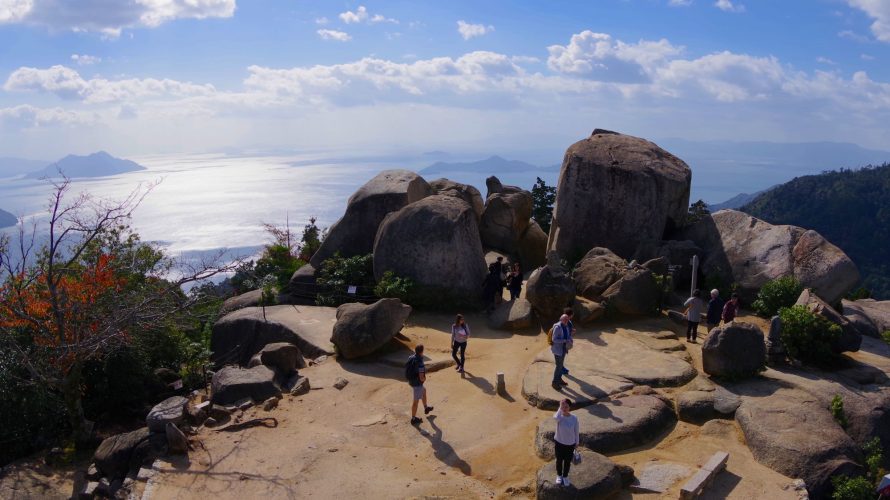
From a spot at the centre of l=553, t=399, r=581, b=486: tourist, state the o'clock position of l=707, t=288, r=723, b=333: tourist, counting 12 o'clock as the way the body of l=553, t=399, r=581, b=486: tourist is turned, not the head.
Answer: l=707, t=288, r=723, b=333: tourist is roughly at 7 o'clock from l=553, t=399, r=581, b=486: tourist.

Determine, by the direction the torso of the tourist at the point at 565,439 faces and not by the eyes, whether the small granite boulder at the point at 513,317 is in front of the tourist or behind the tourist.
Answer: behind

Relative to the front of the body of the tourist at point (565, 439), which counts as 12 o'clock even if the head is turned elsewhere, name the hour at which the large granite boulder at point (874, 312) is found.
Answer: The large granite boulder is roughly at 7 o'clock from the tourist.

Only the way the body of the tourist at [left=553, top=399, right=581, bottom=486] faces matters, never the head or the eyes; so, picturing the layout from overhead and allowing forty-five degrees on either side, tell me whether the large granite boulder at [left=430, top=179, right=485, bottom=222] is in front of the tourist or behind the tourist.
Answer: behind

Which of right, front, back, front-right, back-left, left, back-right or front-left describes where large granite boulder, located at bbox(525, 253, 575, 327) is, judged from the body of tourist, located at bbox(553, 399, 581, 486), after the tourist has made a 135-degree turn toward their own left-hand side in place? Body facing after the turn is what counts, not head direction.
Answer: front-left

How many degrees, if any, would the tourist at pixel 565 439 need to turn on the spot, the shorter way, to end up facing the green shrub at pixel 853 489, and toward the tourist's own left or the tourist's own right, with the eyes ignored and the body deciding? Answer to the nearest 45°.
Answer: approximately 90° to the tourist's own left

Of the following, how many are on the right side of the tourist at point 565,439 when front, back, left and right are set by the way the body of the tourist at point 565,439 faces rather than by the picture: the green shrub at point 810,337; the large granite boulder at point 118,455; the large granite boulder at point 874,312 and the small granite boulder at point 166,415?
2

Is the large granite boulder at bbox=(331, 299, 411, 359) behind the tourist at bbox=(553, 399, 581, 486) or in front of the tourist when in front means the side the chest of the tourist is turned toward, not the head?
behind

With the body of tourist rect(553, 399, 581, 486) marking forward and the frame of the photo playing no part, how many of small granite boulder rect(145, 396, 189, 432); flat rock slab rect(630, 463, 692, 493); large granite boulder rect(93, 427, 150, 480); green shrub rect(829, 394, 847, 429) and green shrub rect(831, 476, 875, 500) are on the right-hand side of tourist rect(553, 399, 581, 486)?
2

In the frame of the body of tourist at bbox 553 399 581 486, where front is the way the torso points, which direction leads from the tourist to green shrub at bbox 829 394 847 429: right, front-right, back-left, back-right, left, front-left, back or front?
back-left

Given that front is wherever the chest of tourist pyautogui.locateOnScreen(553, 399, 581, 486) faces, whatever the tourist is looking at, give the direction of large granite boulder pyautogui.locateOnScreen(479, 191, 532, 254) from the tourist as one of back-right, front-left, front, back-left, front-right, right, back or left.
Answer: back

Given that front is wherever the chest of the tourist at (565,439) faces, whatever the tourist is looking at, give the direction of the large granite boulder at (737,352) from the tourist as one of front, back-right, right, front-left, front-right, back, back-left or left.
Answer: back-left

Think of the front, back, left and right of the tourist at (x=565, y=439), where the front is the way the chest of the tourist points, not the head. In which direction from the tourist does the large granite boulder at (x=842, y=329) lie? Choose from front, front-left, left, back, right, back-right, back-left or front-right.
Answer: back-left

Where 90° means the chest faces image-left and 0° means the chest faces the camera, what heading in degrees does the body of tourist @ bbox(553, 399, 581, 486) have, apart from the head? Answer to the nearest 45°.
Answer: approximately 0°
